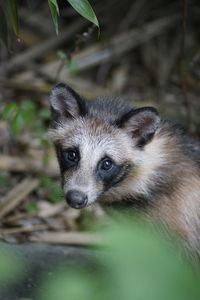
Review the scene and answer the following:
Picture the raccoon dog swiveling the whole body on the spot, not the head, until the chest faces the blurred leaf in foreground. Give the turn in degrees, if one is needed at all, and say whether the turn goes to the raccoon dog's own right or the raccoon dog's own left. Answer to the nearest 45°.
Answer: approximately 45° to the raccoon dog's own left

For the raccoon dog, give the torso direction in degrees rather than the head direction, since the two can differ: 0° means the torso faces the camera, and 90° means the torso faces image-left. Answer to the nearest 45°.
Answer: approximately 45°
